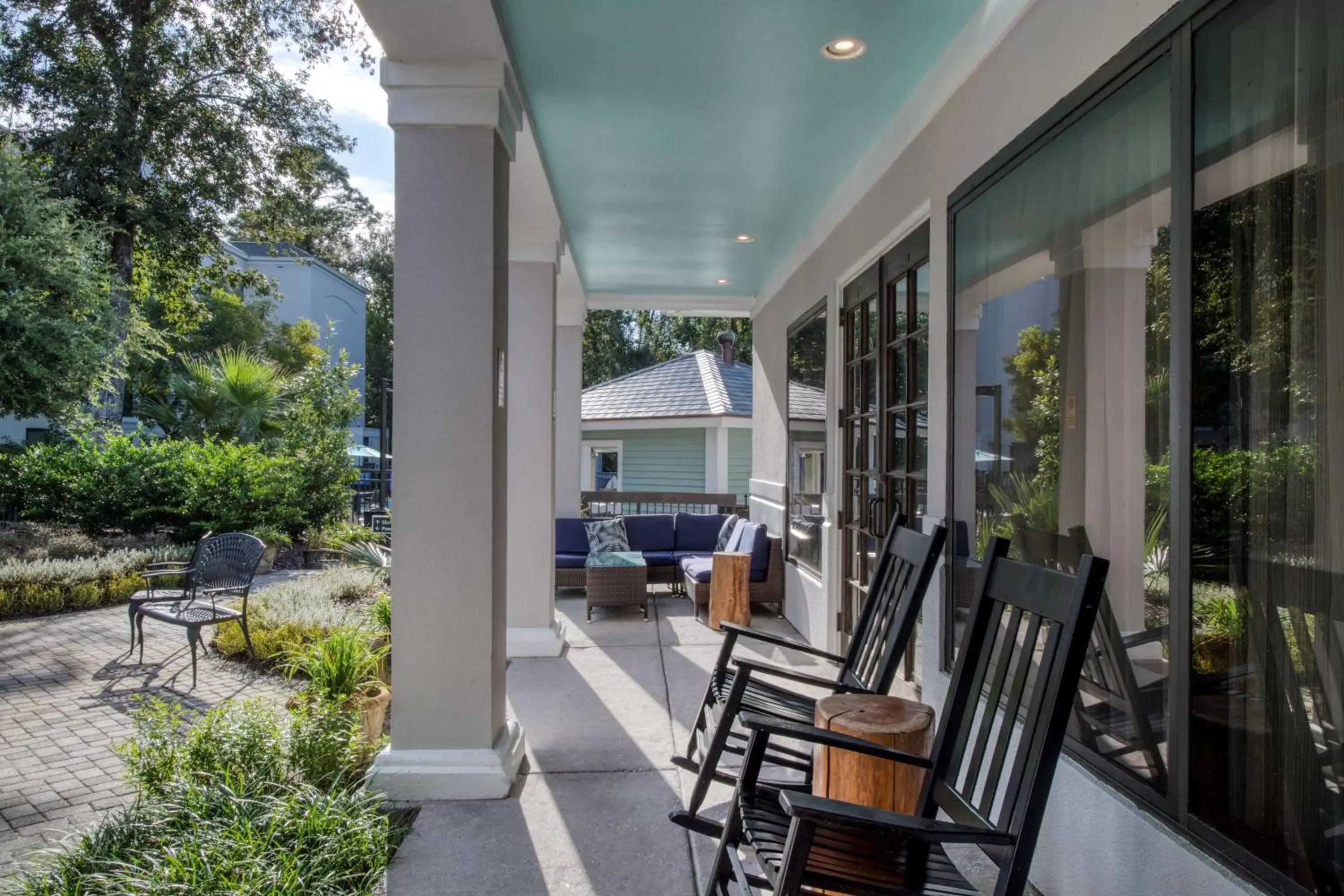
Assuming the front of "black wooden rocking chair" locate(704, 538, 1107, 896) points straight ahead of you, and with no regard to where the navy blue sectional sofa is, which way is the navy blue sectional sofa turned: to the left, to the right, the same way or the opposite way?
to the left

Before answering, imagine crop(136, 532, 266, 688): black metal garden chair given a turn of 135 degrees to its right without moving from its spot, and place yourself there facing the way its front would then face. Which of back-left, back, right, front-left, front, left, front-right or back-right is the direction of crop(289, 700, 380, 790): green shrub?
back

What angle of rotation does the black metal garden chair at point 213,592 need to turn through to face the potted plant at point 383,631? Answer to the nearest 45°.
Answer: approximately 90° to its left

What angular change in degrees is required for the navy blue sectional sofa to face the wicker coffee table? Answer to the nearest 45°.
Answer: approximately 45° to its right

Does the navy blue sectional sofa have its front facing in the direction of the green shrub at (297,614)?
no

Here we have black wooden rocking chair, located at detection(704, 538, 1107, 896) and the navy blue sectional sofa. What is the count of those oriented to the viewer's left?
1

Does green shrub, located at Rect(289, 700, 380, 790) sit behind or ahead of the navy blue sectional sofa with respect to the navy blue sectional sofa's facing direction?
ahead

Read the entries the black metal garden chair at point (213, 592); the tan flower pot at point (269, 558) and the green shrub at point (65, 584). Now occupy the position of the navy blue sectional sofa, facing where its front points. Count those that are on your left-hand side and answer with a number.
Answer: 0

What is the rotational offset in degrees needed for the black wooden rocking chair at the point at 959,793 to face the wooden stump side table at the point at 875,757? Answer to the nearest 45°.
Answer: approximately 45° to its right

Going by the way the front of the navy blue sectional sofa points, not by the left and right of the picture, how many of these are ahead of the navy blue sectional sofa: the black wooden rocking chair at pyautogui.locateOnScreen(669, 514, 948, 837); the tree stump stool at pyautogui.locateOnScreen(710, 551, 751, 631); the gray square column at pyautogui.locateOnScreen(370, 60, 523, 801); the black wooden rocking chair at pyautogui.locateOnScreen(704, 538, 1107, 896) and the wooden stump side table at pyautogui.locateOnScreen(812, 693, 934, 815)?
5

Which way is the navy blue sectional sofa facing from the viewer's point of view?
toward the camera

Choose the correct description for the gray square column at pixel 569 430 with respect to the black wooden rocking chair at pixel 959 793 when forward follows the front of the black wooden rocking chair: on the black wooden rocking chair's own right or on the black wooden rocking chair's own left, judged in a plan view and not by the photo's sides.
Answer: on the black wooden rocking chair's own right

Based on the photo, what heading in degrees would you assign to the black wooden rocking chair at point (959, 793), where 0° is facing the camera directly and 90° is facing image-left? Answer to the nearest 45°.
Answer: approximately 90°

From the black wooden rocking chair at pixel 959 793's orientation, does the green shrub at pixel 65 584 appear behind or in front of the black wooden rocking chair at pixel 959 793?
in front

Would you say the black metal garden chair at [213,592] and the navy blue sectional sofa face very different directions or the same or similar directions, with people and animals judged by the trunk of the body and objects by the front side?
same or similar directions

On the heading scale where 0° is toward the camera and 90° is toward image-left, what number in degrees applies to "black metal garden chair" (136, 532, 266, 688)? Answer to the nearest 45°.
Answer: approximately 45°

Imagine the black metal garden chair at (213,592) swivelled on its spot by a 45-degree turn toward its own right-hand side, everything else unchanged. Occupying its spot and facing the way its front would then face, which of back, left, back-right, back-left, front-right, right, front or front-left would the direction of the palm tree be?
right

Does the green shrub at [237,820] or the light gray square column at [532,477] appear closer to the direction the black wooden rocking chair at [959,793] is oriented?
the green shrub
